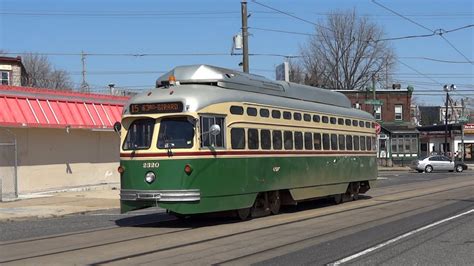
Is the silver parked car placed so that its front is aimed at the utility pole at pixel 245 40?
no

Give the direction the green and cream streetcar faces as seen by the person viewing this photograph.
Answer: facing the viewer and to the left of the viewer

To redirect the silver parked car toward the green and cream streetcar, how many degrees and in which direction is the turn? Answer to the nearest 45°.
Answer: approximately 90° to its right

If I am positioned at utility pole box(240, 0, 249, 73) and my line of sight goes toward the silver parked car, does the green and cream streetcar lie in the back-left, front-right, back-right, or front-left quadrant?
back-right

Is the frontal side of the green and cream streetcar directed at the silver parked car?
no

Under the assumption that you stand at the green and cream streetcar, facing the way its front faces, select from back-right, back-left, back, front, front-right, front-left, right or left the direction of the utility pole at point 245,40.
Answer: back-right

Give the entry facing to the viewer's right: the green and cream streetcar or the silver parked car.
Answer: the silver parked car

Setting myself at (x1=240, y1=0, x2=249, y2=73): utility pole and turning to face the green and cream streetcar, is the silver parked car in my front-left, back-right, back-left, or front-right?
back-left

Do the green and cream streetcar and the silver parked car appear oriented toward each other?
no
